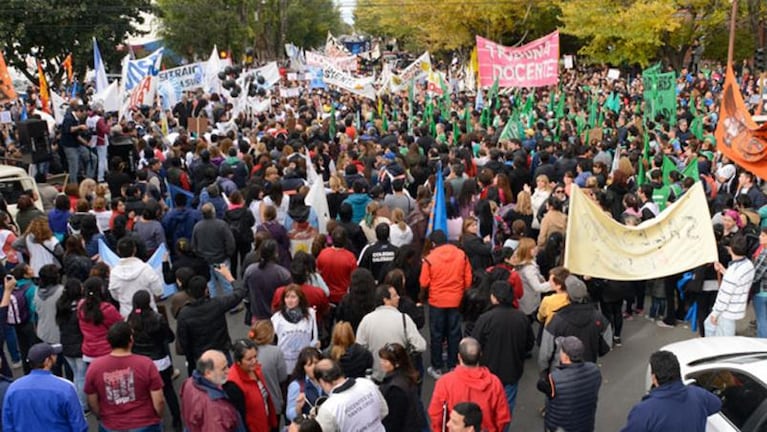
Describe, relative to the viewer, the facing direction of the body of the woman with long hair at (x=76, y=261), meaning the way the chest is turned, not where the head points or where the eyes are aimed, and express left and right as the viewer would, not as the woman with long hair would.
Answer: facing away from the viewer

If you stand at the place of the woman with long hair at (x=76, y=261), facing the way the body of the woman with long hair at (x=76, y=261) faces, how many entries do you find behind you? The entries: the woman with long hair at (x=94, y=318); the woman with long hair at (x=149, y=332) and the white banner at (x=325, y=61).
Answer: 2

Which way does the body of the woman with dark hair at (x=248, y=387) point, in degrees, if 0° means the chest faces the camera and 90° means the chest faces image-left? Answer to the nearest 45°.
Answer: approximately 315°

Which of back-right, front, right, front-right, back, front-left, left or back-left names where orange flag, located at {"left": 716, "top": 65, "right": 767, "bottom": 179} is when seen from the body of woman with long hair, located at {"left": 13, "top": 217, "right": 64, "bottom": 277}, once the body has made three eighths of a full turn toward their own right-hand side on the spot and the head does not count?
front-left

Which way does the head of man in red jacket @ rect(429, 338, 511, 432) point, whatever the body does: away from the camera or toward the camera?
away from the camera

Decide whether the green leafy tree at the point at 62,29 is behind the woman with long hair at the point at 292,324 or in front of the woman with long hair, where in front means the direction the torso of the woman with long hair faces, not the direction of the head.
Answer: behind

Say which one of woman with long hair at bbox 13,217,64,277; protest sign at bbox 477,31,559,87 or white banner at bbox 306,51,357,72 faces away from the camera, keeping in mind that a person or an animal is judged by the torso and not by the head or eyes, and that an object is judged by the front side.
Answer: the woman with long hair

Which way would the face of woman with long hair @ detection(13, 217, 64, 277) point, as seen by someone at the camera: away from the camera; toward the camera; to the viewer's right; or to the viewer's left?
away from the camera

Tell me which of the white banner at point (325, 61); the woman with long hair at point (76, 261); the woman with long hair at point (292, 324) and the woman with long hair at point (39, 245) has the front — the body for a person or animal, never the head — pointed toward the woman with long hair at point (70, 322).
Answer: the white banner

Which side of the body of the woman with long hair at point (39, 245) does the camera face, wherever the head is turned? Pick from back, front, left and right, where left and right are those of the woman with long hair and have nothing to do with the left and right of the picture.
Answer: back

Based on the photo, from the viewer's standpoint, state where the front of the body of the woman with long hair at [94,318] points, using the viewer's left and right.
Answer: facing away from the viewer
